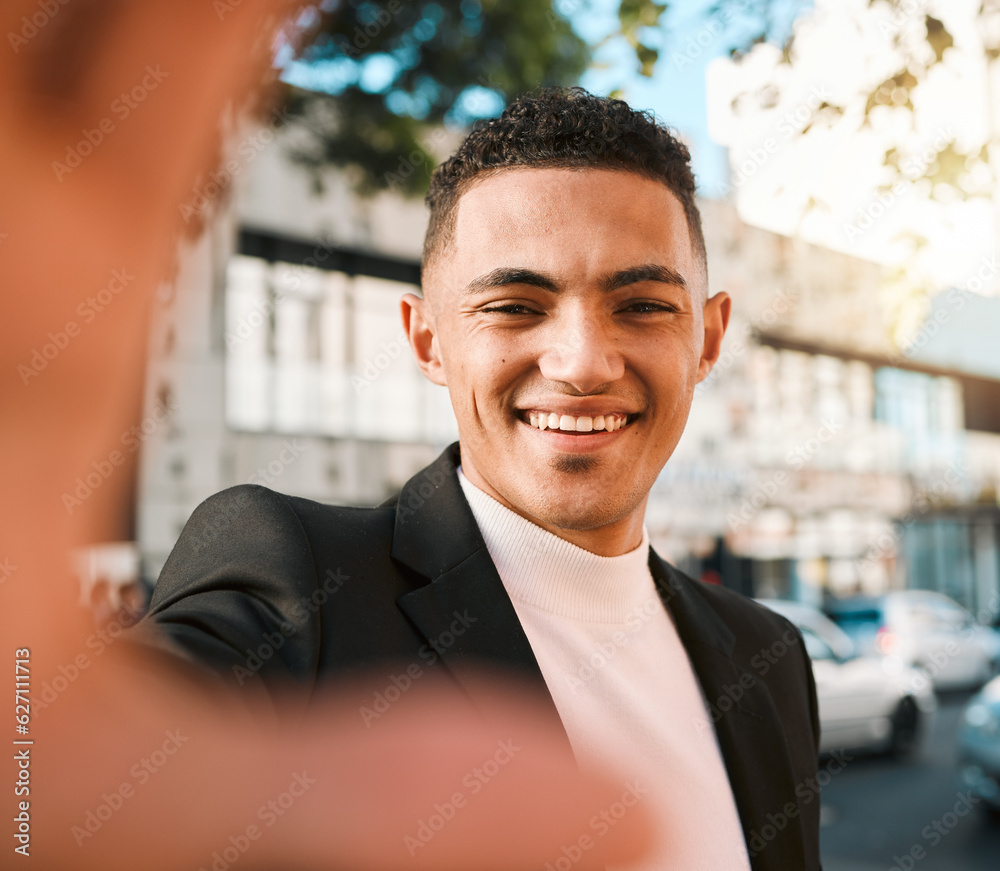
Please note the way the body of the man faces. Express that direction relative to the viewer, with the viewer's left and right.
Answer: facing the viewer

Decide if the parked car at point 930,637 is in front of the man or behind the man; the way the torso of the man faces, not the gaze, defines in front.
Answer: behind

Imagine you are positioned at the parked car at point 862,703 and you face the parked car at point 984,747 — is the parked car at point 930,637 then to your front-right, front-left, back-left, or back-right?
back-left

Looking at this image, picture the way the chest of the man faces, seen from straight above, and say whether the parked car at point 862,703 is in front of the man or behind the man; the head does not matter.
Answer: behind

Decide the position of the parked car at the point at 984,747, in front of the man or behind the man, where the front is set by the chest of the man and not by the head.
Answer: behind
